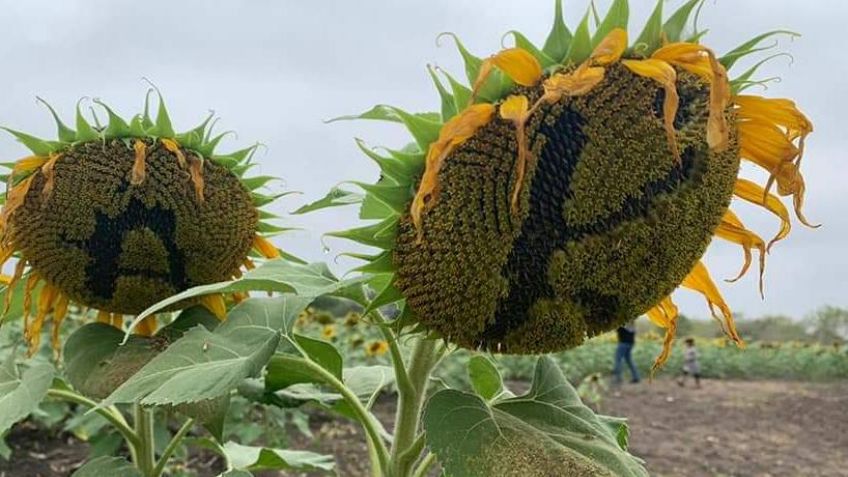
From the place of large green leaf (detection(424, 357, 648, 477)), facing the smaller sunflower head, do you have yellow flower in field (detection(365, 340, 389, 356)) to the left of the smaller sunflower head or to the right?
right

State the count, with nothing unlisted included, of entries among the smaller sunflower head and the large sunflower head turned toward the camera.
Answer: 2

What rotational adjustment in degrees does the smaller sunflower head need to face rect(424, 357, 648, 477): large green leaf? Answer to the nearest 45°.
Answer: approximately 45° to its left

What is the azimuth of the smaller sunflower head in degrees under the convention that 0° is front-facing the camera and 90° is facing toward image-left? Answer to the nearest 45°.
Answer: approximately 0°

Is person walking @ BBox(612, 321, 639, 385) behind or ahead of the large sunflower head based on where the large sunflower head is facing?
behind

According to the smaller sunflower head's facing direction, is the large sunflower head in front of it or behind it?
in front

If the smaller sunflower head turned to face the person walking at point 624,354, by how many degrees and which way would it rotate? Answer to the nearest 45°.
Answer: approximately 135° to its left

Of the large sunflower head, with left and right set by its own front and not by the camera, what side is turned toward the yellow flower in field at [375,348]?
back

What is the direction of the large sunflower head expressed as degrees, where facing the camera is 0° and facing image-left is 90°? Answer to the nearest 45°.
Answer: approximately 0°

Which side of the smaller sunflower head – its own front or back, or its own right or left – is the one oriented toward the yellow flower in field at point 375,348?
back
